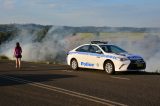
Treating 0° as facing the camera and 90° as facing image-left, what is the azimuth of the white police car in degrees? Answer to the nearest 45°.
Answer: approximately 315°
